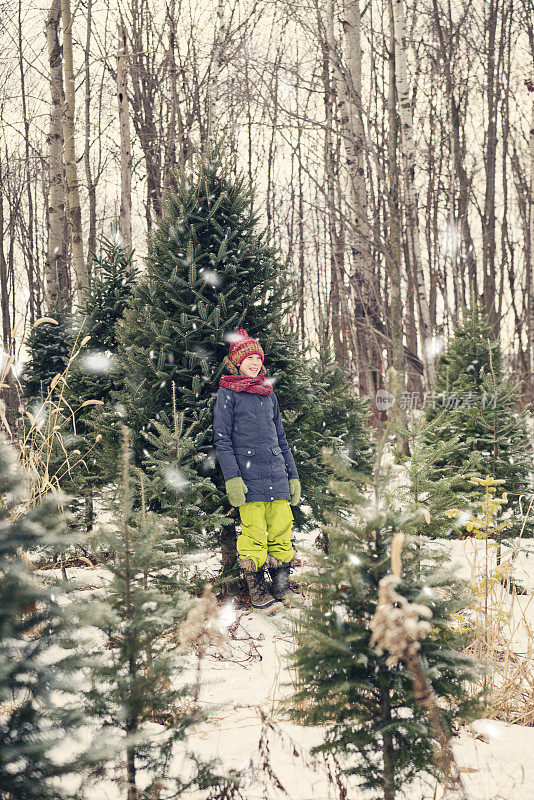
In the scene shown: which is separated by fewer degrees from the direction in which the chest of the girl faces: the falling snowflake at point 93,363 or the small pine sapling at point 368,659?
the small pine sapling

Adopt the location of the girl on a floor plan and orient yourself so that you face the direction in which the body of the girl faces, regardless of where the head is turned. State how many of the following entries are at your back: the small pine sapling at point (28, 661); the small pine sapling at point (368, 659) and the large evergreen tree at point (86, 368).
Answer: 1

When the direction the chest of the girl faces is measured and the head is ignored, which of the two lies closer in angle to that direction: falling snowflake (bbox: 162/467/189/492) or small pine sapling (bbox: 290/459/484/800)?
the small pine sapling

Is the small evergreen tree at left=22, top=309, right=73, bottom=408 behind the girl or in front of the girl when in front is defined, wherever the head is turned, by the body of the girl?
behind

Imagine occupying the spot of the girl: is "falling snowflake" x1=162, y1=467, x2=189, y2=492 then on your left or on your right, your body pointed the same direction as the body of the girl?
on your right

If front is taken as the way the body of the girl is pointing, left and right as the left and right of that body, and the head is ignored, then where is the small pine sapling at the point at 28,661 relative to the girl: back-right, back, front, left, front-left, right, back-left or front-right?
front-right

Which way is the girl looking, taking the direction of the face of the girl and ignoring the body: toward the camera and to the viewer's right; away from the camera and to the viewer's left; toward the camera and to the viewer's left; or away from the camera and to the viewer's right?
toward the camera and to the viewer's right

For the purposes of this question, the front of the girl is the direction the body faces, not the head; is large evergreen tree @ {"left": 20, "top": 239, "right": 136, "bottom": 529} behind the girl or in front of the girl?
behind

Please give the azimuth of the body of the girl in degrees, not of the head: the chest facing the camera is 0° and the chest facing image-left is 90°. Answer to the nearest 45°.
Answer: approximately 315°
